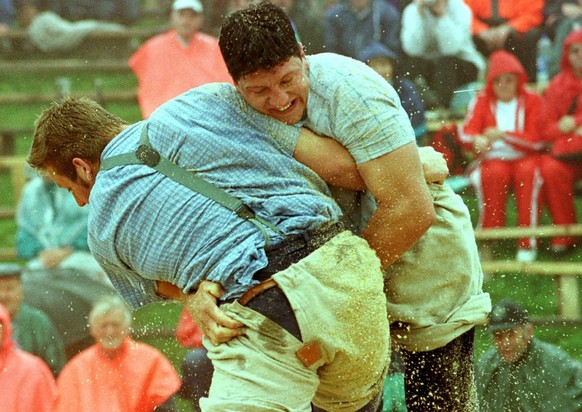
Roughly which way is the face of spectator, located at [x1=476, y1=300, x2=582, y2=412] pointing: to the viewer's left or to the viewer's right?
to the viewer's left

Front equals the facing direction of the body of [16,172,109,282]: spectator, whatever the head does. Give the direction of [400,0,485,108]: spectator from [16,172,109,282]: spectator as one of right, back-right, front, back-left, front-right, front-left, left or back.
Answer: left

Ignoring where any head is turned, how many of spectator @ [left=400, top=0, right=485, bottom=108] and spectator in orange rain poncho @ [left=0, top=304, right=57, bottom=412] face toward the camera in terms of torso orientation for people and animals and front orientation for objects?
2

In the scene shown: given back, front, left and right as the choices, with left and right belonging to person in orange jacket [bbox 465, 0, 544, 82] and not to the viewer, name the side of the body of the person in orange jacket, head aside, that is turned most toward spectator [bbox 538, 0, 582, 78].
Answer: left

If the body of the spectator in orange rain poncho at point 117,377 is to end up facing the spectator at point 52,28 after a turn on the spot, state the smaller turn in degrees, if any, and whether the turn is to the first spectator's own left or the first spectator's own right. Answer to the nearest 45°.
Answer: approximately 180°

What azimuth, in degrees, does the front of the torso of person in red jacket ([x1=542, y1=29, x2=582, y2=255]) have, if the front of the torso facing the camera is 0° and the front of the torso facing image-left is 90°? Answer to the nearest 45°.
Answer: approximately 0°
